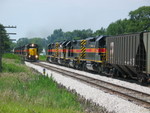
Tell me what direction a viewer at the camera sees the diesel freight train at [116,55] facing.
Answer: facing away from the viewer and to the left of the viewer
